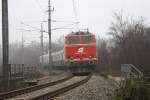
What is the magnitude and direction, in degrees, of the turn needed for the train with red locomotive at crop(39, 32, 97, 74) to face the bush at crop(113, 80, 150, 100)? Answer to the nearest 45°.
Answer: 0° — it already faces it

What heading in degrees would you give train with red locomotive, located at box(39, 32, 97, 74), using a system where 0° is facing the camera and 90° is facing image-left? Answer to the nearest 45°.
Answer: approximately 0°
